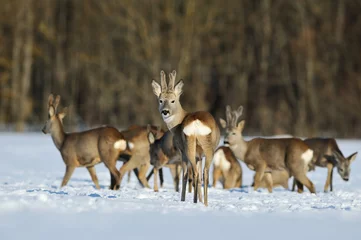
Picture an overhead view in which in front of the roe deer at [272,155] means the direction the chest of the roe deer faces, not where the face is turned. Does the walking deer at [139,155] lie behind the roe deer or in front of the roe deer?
in front

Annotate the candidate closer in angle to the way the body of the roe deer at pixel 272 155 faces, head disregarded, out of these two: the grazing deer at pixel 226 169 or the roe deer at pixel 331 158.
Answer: the grazing deer

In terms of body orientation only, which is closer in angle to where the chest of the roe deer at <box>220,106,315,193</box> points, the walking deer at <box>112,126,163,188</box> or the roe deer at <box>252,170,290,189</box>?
the walking deer

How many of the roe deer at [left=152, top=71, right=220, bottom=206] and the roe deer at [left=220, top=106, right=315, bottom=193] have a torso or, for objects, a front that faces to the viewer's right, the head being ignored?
0

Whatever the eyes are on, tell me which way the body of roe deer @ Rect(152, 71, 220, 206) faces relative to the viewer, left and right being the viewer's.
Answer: facing away from the viewer and to the left of the viewer

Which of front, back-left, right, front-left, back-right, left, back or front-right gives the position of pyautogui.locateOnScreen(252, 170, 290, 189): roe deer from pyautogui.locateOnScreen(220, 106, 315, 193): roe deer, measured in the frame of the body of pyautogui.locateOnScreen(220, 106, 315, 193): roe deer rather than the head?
right

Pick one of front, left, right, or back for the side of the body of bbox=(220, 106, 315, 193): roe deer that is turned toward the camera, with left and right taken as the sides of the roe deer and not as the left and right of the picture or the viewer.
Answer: left
